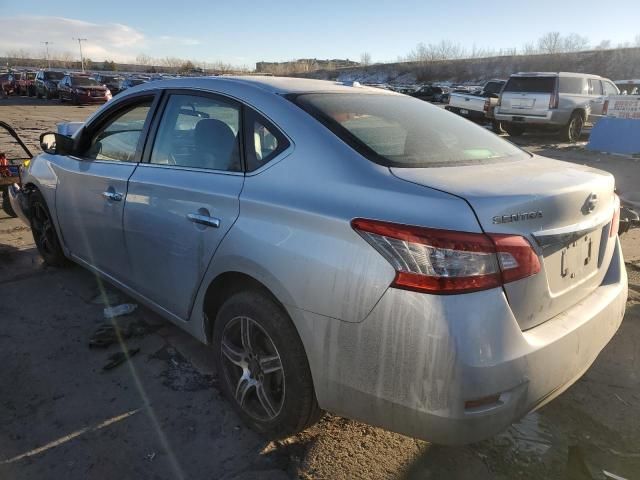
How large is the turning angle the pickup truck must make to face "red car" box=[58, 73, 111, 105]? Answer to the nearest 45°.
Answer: approximately 135° to its left

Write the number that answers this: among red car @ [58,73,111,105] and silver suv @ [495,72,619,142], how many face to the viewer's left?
0

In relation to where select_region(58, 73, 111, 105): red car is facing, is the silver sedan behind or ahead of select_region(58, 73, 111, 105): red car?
ahead

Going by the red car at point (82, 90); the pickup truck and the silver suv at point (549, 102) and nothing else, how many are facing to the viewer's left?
0

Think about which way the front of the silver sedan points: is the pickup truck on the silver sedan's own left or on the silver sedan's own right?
on the silver sedan's own right

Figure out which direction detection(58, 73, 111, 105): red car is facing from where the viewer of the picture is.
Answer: facing the viewer and to the right of the viewer

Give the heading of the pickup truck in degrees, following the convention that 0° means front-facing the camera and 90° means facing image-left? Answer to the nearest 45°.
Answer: approximately 225°

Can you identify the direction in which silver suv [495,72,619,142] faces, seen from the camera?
facing away from the viewer and to the right of the viewer

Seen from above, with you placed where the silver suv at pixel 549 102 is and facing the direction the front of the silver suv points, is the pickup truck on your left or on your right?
on your left

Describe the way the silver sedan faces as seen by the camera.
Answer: facing away from the viewer and to the left of the viewer

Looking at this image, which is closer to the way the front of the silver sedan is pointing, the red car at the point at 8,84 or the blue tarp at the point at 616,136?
the red car

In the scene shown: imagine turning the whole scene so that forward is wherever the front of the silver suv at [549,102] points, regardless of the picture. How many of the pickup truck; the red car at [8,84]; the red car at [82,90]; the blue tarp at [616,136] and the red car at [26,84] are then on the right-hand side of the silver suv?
1

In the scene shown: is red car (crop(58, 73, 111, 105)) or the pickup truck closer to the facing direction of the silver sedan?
the red car

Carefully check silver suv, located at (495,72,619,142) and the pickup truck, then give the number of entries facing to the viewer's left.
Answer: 0

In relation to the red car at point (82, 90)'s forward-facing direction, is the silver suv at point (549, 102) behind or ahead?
ahead

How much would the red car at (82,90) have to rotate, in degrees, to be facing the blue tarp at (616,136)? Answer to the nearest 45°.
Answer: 0° — it already faces it
